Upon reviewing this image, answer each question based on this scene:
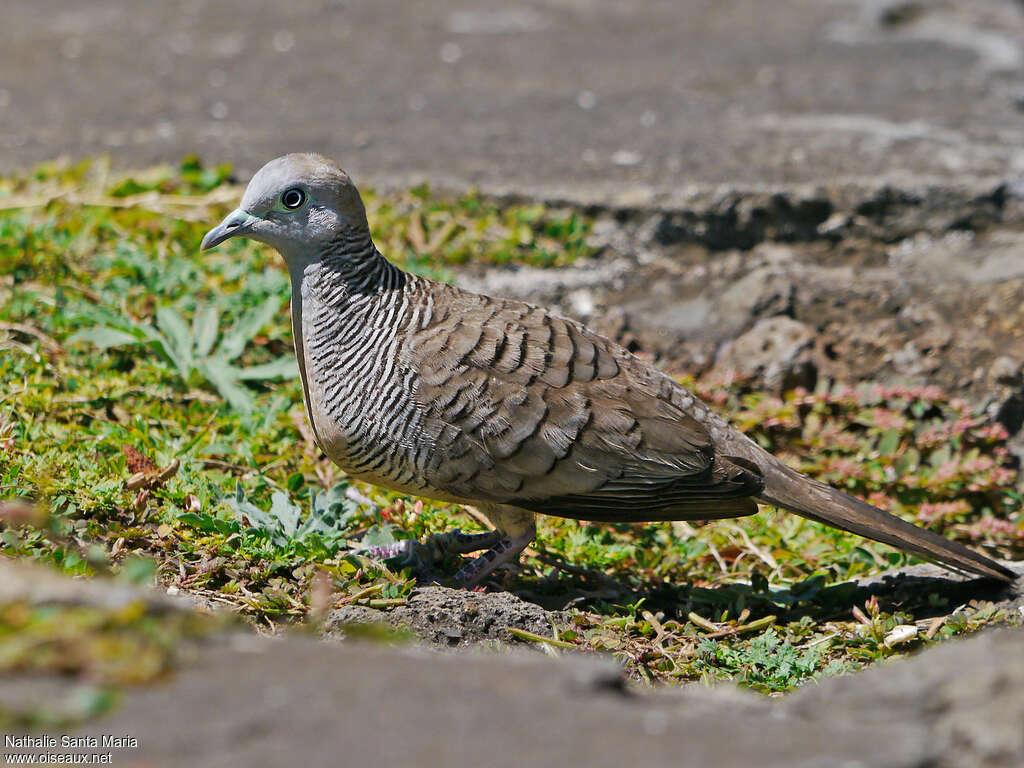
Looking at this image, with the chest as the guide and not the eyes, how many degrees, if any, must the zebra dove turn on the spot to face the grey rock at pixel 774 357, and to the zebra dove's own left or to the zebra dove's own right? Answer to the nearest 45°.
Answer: approximately 135° to the zebra dove's own right

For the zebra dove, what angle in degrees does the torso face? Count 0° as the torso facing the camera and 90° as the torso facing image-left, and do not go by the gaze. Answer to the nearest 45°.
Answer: approximately 90°
